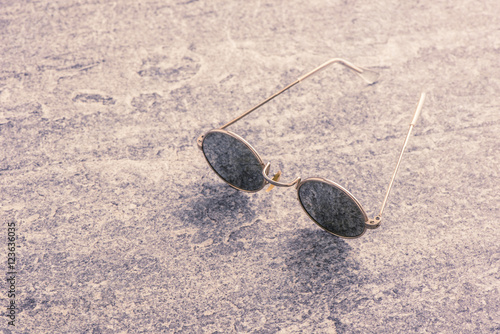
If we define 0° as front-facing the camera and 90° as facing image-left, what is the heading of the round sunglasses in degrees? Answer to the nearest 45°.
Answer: approximately 45°
